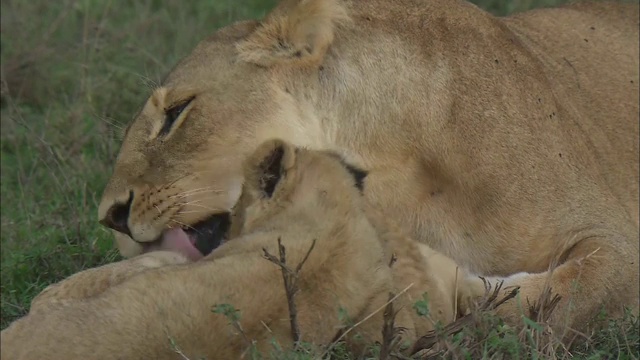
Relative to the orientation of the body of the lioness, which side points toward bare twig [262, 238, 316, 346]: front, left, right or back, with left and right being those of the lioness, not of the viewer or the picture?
left

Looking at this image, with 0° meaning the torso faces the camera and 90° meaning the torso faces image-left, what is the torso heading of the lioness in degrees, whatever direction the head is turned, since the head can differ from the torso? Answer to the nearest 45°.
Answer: approximately 90°

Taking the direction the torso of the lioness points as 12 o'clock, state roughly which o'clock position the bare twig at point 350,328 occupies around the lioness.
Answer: The bare twig is roughly at 9 o'clock from the lioness.
